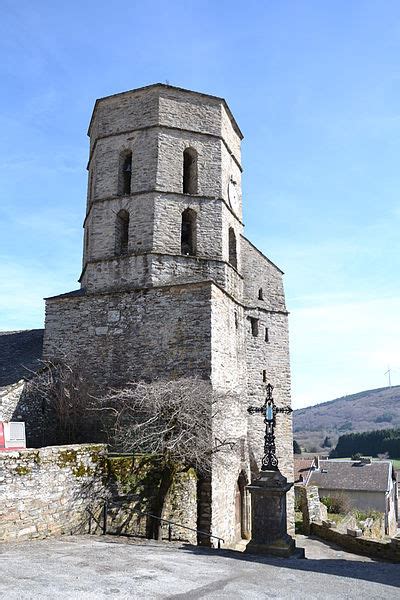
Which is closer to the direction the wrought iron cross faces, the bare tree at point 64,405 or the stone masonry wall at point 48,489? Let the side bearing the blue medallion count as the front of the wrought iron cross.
the stone masonry wall

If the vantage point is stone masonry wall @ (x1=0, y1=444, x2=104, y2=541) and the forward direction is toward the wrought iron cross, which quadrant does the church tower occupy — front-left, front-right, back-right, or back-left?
front-left

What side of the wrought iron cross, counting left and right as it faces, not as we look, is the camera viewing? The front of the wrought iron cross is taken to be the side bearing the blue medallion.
front

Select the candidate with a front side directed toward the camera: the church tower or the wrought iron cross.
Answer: the wrought iron cross

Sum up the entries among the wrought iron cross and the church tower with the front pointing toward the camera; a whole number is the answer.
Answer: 1

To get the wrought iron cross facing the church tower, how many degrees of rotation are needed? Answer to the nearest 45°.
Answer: approximately 135° to its right

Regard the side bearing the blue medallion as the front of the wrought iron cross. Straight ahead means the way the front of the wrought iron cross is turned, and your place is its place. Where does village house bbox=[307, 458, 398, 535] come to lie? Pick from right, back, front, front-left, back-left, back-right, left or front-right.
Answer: back
